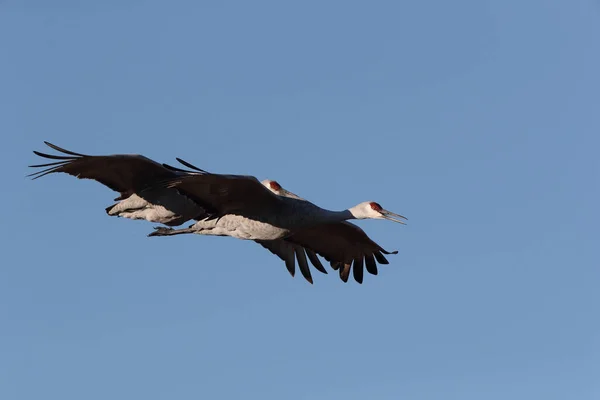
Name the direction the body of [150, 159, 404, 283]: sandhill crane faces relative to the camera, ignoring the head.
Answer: to the viewer's right

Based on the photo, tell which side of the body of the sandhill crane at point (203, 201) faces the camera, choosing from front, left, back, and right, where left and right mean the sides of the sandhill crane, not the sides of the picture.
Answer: right
